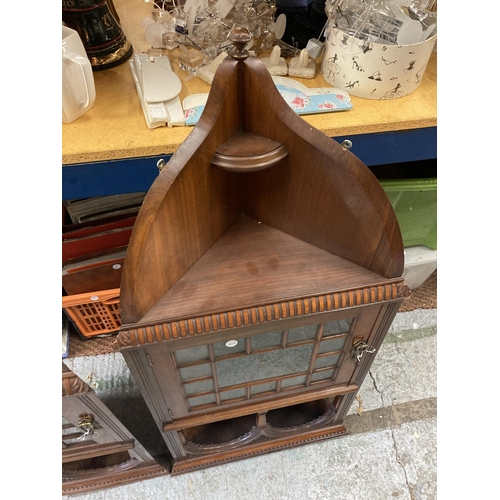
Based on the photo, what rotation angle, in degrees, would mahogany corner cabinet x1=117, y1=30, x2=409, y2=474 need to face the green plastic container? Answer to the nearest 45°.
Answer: approximately 135° to its left

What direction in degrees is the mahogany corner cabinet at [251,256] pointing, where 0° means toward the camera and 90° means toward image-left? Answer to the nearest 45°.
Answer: approximately 0°
